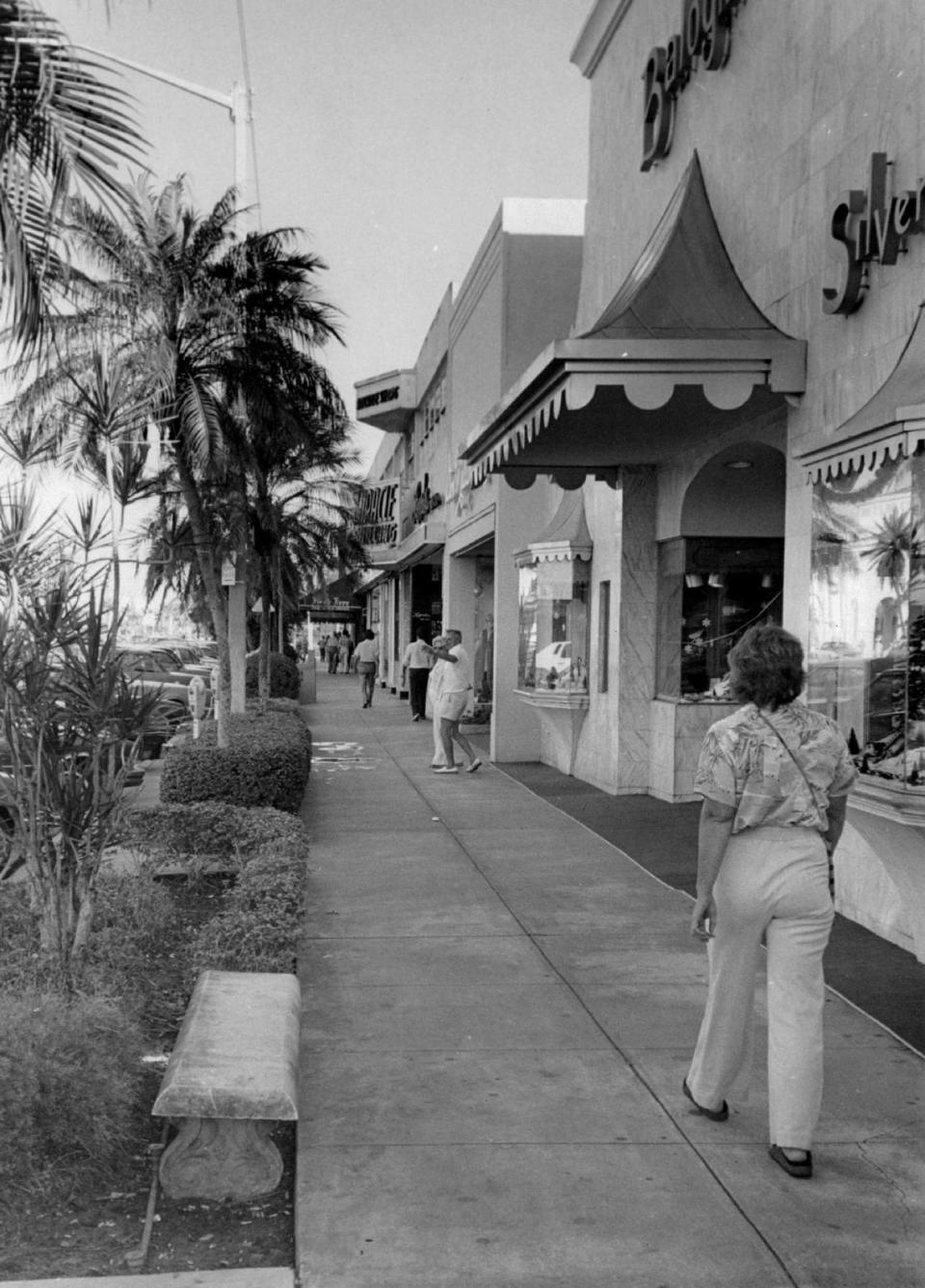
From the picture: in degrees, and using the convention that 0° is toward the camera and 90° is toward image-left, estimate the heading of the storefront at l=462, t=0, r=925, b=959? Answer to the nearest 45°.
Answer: approximately 45°

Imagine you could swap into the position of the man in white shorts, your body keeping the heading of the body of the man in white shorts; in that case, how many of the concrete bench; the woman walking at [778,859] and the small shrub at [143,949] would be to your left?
3

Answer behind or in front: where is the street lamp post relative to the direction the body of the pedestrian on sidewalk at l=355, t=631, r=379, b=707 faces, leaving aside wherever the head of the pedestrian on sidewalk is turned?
behind

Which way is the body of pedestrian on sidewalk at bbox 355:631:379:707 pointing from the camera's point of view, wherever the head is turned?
away from the camera

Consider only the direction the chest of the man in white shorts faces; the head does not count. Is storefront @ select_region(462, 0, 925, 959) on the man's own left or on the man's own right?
on the man's own left

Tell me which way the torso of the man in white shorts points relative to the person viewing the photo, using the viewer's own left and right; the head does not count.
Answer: facing to the left of the viewer

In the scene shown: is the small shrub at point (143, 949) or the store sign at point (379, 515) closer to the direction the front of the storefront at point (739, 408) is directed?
the small shrub
